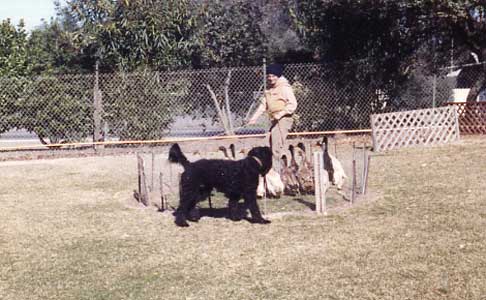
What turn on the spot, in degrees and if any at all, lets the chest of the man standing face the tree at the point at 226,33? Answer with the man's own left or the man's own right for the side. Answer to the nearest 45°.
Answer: approximately 135° to the man's own right

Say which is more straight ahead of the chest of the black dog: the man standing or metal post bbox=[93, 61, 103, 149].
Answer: the man standing

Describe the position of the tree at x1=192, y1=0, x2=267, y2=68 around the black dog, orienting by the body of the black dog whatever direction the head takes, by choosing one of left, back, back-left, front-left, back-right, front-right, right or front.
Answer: left

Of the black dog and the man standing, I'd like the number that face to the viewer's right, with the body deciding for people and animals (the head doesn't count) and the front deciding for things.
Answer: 1

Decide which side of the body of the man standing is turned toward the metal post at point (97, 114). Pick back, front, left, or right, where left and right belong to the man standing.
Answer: right

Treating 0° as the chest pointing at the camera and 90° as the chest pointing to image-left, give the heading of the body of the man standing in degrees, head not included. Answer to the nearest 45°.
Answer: approximately 45°

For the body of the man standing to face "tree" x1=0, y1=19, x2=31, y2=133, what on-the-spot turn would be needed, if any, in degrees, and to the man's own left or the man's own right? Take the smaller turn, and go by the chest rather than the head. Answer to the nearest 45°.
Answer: approximately 90° to the man's own right

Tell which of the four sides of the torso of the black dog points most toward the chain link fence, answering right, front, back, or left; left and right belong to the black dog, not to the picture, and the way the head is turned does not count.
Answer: left

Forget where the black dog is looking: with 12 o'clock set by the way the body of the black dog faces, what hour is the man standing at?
The man standing is roughly at 10 o'clock from the black dog.

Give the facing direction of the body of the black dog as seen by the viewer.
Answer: to the viewer's right
